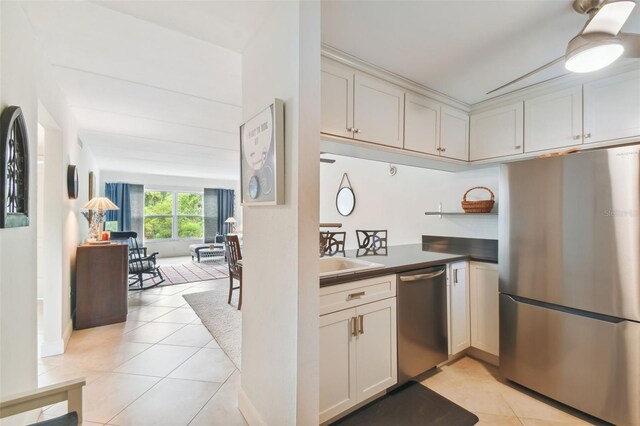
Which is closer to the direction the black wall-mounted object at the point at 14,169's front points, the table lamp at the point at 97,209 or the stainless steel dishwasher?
the stainless steel dishwasher

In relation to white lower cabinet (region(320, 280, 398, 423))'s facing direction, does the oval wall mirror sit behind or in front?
behind

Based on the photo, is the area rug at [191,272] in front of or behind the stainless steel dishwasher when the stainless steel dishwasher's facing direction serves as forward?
behind

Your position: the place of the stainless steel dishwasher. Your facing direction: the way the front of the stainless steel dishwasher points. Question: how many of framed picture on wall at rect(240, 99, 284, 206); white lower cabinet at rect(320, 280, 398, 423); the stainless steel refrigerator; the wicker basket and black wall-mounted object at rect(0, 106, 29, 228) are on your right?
3

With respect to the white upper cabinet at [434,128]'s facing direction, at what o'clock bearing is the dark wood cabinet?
The dark wood cabinet is roughly at 4 o'clock from the white upper cabinet.

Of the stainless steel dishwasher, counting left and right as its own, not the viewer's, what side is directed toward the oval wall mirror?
back

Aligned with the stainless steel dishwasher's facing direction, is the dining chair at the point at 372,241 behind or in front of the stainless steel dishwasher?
behind

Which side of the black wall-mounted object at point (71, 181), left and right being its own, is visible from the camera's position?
right

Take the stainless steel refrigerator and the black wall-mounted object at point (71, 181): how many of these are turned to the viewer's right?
1

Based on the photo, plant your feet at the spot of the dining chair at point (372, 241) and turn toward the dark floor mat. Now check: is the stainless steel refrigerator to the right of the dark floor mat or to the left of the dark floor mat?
left

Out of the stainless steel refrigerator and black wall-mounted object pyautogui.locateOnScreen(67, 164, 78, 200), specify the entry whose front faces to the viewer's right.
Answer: the black wall-mounted object

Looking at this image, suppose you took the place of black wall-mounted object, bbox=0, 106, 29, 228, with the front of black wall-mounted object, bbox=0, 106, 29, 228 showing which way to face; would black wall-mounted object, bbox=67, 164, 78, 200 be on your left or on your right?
on your left

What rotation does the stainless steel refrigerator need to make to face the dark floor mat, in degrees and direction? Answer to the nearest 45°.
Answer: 0° — it already faces it
